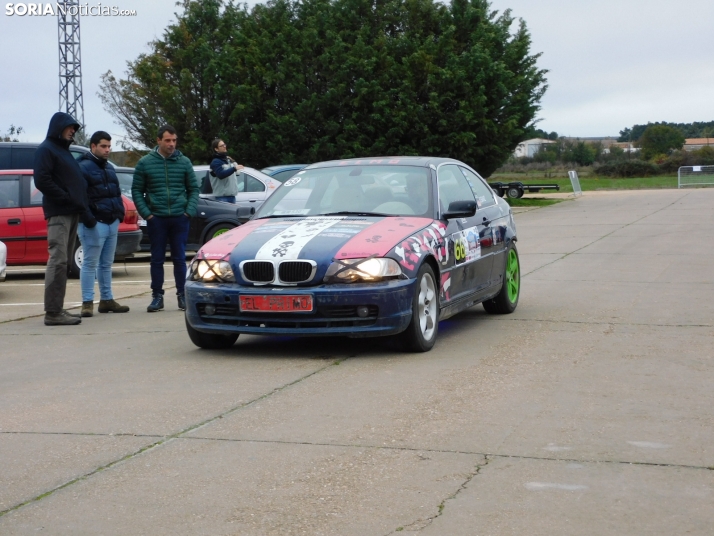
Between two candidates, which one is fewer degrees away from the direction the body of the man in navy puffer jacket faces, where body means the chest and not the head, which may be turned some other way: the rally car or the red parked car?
the rally car

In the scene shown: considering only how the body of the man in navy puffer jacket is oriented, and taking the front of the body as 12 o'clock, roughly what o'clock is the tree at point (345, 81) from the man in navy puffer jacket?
The tree is roughly at 8 o'clock from the man in navy puffer jacket.

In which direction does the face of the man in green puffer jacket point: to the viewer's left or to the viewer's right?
to the viewer's right

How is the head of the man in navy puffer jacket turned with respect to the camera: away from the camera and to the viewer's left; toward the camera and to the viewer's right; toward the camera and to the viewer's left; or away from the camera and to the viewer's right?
toward the camera and to the viewer's right

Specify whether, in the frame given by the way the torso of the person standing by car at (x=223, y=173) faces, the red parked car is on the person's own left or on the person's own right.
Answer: on the person's own right

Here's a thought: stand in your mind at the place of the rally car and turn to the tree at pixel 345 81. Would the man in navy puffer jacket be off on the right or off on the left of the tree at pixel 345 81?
left

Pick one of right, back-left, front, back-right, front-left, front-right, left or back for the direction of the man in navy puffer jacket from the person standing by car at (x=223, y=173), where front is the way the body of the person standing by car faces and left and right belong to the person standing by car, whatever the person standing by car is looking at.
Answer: front-right

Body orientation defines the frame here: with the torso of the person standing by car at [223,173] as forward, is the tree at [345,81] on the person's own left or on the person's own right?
on the person's own left

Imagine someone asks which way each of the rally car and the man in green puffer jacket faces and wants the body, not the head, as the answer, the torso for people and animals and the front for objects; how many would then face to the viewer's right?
0

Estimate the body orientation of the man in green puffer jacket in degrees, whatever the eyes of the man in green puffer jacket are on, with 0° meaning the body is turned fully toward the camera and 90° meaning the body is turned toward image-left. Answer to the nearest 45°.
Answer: approximately 0°

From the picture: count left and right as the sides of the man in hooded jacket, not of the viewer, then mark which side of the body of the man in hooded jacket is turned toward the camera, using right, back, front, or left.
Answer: right

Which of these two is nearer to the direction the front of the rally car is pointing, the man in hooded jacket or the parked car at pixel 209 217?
the man in hooded jacket

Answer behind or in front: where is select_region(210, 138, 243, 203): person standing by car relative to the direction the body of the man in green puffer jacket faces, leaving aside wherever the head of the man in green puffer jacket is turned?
behind

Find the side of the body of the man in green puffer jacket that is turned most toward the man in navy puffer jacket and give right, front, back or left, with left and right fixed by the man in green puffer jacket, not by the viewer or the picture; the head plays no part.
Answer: right

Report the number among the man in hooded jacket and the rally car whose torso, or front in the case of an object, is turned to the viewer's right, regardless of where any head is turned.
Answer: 1

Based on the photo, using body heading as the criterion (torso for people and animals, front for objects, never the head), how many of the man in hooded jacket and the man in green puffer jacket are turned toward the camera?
1
